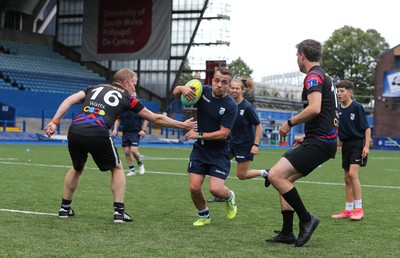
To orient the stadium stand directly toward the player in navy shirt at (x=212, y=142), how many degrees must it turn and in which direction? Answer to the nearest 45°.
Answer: approximately 45° to its right

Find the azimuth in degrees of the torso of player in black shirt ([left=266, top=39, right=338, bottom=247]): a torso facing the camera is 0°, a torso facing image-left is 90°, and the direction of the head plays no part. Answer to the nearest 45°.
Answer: approximately 90°

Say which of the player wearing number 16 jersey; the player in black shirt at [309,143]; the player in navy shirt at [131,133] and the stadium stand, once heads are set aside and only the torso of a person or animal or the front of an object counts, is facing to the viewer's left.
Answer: the player in black shirt at [309,143]

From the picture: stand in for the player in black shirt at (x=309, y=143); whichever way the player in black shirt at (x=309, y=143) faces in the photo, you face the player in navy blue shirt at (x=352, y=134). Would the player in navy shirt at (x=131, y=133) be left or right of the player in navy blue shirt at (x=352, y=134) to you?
left

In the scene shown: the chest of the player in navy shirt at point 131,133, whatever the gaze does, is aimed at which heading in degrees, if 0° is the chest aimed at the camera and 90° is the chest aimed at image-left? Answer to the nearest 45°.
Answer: approximately 0°

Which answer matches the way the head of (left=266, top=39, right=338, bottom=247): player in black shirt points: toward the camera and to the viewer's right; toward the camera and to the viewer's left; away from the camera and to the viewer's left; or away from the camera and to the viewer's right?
away from the camera and to the viewer's left

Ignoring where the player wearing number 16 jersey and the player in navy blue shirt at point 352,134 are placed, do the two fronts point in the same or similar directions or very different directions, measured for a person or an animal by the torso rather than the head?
very different directions

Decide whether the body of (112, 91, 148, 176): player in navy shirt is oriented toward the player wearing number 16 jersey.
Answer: yes

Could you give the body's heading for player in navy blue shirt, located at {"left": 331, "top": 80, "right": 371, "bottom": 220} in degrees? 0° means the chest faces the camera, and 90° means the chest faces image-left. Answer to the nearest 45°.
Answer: approximately 45°

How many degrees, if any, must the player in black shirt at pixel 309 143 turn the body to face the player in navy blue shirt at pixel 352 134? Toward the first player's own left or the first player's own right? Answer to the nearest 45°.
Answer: approximately 90° to the first player's own right

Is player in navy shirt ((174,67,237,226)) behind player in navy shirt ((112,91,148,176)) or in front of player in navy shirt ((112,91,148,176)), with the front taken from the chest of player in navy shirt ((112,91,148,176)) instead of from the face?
in front

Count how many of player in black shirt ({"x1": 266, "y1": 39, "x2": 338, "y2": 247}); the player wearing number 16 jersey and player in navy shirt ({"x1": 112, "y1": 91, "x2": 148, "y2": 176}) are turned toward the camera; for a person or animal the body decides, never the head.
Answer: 1

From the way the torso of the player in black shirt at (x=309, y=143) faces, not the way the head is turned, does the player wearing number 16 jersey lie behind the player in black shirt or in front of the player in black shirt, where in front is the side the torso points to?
in front

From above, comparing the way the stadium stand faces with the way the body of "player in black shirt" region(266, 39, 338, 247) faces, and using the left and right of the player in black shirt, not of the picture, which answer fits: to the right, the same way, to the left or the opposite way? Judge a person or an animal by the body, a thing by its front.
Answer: the opposite way
